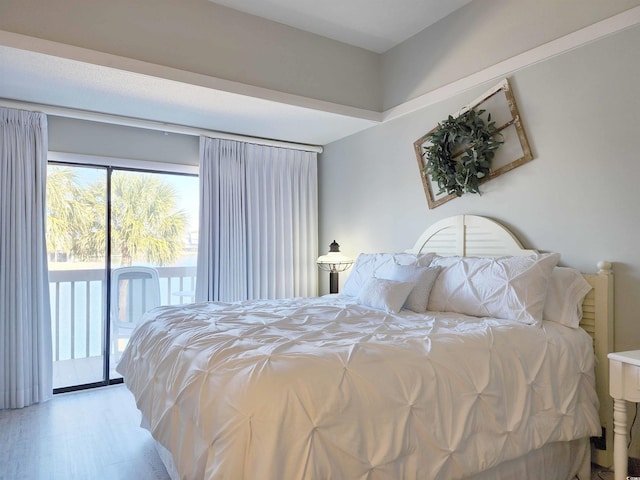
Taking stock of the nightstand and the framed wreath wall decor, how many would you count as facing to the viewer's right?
0

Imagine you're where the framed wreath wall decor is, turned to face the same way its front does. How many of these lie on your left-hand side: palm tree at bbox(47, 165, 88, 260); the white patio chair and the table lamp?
0

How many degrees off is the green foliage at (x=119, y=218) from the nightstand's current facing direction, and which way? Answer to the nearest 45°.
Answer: approximately 45° to its right

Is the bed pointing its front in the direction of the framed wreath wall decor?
no

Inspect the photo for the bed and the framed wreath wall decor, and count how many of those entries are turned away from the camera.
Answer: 0

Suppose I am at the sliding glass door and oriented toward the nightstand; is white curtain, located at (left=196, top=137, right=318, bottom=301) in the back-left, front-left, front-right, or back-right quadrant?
front-left

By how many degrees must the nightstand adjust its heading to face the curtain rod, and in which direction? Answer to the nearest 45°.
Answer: approximately 45° to its right

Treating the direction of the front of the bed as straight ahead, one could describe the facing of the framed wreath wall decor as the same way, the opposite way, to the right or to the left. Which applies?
the same way

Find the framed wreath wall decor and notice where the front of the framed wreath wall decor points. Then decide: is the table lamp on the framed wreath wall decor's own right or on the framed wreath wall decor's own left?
on the framed wreath wall decor's own right

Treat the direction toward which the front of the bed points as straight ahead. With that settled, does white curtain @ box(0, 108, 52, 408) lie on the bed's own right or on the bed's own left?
on the bed's own right

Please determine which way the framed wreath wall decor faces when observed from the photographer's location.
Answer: facing the viewer and to the left of the viewer

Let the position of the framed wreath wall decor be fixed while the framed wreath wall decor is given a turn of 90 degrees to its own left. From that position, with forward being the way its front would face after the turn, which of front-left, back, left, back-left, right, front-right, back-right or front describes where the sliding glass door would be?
back-right

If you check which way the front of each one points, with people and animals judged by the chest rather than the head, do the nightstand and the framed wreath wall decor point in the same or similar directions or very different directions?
same or similar directions

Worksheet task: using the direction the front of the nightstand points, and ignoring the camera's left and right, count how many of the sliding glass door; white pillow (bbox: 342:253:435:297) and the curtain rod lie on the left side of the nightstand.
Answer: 0
